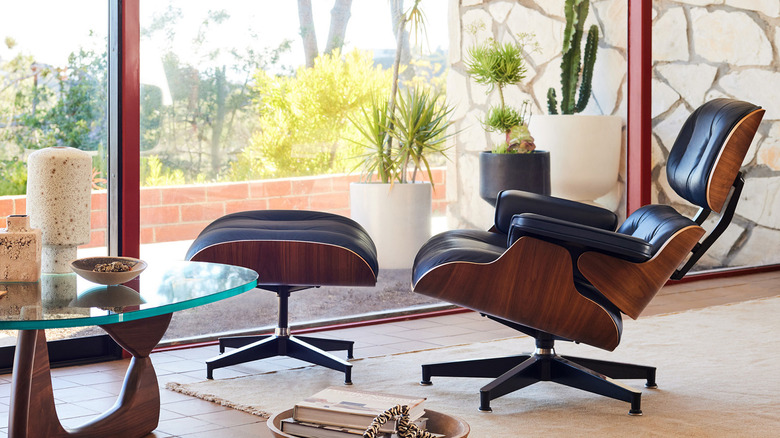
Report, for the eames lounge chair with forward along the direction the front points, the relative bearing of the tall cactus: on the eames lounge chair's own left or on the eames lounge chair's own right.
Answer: on the eames lounge chair's own right

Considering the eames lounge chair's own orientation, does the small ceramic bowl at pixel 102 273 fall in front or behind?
in front

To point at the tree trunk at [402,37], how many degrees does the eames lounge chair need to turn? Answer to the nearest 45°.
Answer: approximately 45° to its right

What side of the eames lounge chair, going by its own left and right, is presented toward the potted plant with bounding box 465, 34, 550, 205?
right

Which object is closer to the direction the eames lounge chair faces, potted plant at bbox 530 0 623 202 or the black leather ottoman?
the black leather ottoman

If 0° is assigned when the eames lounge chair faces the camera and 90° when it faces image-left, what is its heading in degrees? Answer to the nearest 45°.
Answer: approximately 90°

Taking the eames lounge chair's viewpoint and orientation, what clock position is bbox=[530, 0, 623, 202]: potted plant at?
The potted plant is roughly at 3 o'clock from the eames lounge chair.

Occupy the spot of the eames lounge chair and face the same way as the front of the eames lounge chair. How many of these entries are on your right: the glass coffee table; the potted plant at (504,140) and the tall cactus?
2

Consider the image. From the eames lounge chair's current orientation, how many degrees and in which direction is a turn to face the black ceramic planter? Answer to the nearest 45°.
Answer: approximately 90° to its right

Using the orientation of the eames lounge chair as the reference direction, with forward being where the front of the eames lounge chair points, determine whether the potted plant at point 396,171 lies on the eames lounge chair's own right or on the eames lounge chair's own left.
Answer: on the eames lounge chair's own right
